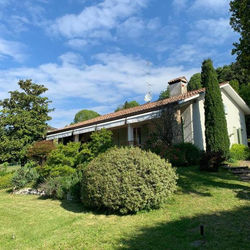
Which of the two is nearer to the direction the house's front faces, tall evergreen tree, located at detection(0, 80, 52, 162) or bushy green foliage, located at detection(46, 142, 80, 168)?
the bushy green foliage

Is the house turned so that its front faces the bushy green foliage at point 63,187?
yes

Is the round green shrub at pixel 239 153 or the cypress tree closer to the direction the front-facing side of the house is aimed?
the cypress tree

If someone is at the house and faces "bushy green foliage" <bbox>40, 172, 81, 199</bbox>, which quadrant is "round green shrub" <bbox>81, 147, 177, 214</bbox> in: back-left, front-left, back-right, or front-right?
front-left

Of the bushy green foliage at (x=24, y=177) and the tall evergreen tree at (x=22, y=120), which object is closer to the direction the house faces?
the bushy green foliage

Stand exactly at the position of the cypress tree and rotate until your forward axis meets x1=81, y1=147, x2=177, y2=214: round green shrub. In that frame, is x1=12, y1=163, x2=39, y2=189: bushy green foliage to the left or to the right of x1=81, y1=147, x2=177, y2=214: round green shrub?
right

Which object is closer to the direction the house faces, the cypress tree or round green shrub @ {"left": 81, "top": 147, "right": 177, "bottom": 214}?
the round green shrub

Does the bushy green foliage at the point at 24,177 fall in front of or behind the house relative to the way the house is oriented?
in front

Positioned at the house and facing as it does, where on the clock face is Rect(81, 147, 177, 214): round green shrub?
The round green shrub is roughly at 11 o'clock from the house.

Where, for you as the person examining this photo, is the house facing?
facing the viewer and to the left of the viewer

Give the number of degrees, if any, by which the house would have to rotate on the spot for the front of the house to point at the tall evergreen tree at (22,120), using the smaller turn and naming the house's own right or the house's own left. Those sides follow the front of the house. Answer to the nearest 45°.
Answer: approximately 45° to the house's own right

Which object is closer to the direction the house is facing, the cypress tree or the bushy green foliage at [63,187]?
the bushy green foliage

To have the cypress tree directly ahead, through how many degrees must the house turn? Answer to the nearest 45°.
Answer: approximately 90° to its left
